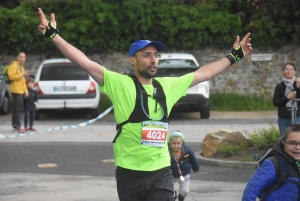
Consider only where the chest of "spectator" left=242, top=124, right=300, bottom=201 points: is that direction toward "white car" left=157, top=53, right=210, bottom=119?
no

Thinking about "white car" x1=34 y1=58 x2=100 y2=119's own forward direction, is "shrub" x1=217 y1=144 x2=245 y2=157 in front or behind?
behind

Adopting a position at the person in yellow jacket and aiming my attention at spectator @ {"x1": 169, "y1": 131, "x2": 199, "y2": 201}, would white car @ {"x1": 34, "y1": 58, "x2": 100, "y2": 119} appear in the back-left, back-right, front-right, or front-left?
back-left

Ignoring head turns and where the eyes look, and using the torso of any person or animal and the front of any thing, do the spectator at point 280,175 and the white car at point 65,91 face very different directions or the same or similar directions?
very different directions

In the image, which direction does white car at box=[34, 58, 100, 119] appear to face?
away from the camera

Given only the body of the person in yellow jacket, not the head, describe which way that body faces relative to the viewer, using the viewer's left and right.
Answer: facing the viewer and to the right of the viewer

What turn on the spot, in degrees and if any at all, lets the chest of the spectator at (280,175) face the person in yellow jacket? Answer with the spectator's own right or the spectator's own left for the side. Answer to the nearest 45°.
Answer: approximately 180°

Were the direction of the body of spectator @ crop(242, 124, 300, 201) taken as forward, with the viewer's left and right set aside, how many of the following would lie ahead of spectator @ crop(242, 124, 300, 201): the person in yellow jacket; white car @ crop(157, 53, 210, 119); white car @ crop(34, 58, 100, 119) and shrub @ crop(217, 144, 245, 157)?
0

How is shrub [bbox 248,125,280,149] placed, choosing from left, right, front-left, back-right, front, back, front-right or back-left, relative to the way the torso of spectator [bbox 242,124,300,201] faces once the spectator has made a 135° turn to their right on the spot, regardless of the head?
right

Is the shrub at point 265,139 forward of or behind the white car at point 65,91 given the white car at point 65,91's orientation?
behind

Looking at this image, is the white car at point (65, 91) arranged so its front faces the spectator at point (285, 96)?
no

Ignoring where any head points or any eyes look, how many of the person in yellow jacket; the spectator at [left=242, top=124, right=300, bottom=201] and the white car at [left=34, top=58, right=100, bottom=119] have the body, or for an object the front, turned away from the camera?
1

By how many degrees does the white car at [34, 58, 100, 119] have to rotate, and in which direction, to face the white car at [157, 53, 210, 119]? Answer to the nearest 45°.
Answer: approximately 90° to its right

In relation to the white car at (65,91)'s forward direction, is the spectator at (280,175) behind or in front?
behind
